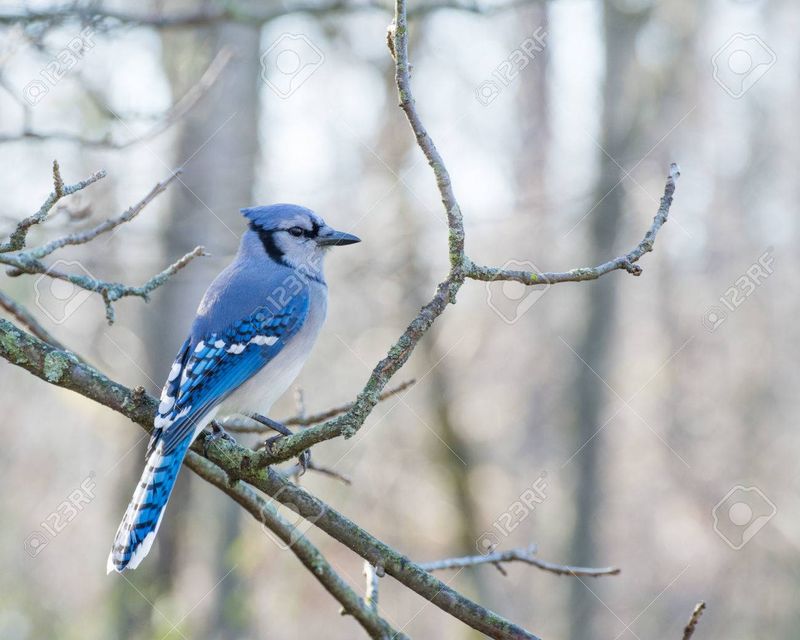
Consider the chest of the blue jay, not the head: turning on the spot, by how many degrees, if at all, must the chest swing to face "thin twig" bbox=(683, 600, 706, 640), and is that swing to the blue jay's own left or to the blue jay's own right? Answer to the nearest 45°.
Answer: approximately 45° to the blue jay's own right

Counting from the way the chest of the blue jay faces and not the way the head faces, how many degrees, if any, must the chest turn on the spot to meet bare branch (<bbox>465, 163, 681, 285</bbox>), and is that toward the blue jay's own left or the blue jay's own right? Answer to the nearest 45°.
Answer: approximately 45° to the blue jay's own right

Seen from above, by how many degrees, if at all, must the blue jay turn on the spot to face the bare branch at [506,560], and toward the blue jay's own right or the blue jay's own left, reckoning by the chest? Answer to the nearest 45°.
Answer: approximately 45° to the blue jay's own right

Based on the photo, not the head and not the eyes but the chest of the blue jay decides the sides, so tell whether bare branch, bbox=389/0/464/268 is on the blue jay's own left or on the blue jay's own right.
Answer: on the blue jay's own right

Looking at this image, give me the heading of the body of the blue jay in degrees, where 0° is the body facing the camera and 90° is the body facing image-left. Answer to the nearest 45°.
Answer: approximately 270°
